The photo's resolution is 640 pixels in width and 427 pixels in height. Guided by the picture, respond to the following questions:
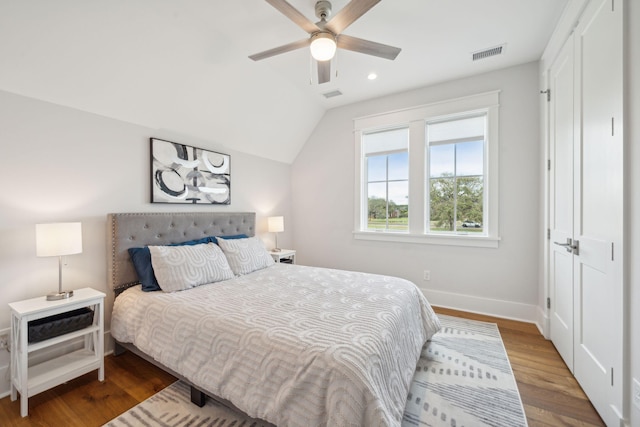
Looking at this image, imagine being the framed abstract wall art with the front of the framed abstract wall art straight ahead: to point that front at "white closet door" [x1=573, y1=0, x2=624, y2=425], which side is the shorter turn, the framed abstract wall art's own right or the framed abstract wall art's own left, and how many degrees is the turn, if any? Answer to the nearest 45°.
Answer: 0° — it already faces it

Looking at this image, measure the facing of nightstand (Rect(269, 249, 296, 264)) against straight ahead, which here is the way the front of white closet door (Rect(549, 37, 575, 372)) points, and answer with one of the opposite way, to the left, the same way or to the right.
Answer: the opposite way

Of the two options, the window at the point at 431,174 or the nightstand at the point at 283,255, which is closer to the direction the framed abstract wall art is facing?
the window

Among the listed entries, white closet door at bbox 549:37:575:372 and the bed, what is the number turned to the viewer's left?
1

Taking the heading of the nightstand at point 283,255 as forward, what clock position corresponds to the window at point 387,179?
The window is roughly at 11 o'clock from the nightstand.

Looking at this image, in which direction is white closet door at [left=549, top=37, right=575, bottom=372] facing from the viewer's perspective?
to the viewer's left

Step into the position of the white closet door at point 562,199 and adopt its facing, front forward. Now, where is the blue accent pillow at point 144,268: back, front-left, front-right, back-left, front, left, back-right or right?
front-left

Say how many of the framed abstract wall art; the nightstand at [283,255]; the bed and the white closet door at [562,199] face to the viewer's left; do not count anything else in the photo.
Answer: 1

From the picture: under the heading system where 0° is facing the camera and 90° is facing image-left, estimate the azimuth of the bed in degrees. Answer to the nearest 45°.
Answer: approximately 315°

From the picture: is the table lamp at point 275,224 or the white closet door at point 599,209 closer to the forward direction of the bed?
the white closet door

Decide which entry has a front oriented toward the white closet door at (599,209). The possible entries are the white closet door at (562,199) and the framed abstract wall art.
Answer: the framed abstract wall art

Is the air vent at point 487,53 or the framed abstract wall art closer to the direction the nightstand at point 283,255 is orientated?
the air vent
